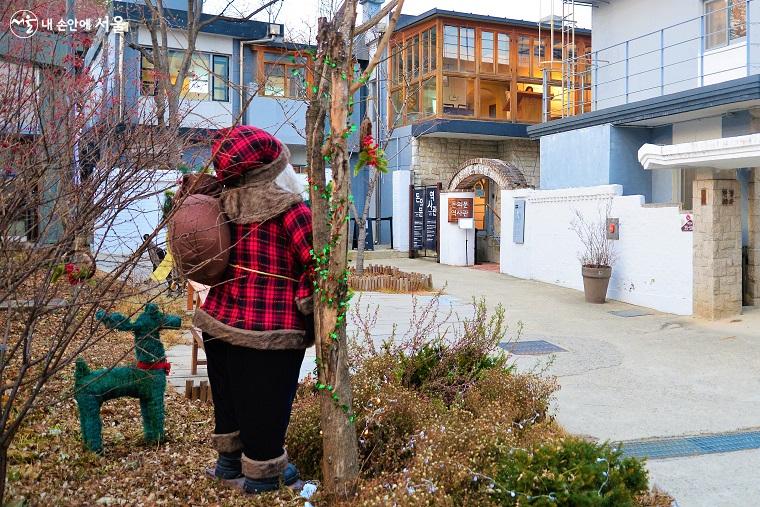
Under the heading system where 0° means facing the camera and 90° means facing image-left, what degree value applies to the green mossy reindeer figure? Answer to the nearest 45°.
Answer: approximately 270°

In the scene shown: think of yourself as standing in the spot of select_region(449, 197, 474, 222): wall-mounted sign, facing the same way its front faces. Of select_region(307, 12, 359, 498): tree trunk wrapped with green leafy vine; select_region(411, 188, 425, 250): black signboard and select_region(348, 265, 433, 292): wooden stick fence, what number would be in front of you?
2

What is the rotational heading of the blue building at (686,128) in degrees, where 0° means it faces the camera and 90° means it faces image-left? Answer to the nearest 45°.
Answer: approximately 45°

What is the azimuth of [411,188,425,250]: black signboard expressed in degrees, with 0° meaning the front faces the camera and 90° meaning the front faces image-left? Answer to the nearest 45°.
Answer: approximately 0°

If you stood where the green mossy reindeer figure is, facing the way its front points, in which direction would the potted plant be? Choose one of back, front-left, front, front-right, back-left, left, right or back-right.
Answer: front-left

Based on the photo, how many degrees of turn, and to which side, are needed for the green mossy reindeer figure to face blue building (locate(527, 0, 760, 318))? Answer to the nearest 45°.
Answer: approximately 45° to its left

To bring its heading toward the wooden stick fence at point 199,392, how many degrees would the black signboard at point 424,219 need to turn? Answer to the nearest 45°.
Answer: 0° — it already faces it
